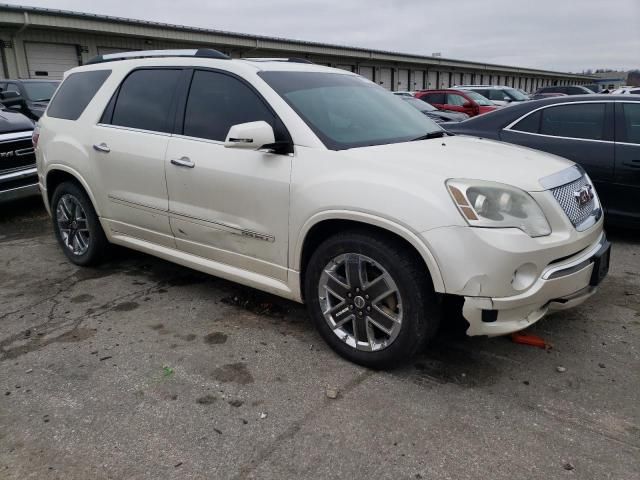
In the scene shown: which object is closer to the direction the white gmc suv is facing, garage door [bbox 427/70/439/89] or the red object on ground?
the red object on ground

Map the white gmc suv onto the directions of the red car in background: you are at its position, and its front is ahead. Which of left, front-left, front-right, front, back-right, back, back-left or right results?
front-right

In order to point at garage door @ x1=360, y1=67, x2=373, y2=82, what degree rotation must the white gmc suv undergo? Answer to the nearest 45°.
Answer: approximately 135° to its left

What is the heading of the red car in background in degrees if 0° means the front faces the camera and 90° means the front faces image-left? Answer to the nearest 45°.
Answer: approximately 315°

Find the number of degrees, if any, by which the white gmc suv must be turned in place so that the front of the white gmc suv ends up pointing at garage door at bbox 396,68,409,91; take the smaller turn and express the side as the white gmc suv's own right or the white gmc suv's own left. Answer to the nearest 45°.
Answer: approximately 135° to the white gmc suv's own left

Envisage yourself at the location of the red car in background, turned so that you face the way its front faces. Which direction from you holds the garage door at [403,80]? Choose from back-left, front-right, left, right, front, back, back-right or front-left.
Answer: back-left

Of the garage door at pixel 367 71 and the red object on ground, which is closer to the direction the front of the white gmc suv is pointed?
the red object on ground

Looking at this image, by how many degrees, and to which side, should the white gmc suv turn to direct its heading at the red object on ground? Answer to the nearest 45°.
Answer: approximately 45° to its left

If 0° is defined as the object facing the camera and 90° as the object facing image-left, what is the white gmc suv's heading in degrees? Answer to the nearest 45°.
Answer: approximately 315°

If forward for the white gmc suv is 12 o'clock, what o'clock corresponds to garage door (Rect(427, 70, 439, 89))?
The garage door is roughly at 8 o'clock from the white gmc suv.

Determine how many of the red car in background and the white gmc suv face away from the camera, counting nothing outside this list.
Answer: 0

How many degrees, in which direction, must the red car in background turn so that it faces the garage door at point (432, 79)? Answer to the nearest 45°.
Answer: approximately 135° to its left

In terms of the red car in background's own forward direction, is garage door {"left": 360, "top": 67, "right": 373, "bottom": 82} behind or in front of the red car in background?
behind

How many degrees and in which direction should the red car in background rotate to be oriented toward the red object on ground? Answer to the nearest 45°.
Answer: approximately 45° to its right
